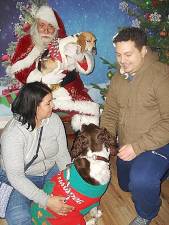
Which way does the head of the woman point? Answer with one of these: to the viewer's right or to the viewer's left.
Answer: to the viewer's right

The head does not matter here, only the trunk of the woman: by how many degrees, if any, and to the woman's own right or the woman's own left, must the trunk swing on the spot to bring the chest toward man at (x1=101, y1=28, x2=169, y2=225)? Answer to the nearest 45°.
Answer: approximately 45° to the woman's own left

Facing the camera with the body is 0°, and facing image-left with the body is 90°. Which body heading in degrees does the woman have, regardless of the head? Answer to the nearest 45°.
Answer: approximately 315°

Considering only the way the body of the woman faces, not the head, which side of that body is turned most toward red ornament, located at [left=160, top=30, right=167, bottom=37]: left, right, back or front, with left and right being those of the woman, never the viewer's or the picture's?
left
